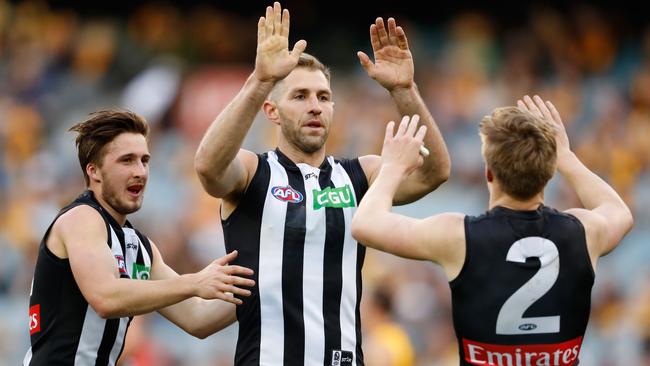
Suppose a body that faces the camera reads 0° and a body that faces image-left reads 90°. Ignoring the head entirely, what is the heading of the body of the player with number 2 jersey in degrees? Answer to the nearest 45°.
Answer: approximately 180°
